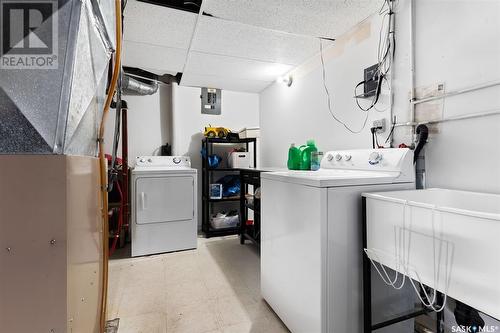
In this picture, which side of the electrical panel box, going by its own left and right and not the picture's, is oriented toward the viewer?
front

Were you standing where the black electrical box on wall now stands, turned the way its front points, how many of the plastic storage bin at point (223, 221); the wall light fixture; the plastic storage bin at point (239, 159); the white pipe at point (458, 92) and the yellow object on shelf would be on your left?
1

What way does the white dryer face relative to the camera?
toward the camera

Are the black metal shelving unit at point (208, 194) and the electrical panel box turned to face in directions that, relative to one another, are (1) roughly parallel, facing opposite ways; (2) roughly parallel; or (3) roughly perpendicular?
roughly parallel

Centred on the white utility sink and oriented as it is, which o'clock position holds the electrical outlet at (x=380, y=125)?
The electrical outlet is roughly at 4 o'clock from the white utility sink.

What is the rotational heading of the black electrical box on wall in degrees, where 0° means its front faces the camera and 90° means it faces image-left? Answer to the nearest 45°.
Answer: approximately 45°

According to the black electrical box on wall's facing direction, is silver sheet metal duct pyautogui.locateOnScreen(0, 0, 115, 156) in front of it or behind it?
in front

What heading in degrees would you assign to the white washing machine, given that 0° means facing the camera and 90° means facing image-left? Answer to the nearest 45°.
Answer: approximately 45°

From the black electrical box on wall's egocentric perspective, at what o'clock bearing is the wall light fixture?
The wall light fixture is roughly at 3 o'clock from the black electrical box on wall.

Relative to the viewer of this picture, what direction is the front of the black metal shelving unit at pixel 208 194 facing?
facing the viewer

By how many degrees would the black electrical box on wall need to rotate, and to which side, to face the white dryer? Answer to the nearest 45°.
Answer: approximately 45° to its right

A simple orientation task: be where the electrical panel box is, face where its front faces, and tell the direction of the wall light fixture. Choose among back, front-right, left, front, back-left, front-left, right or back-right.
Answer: front-left
